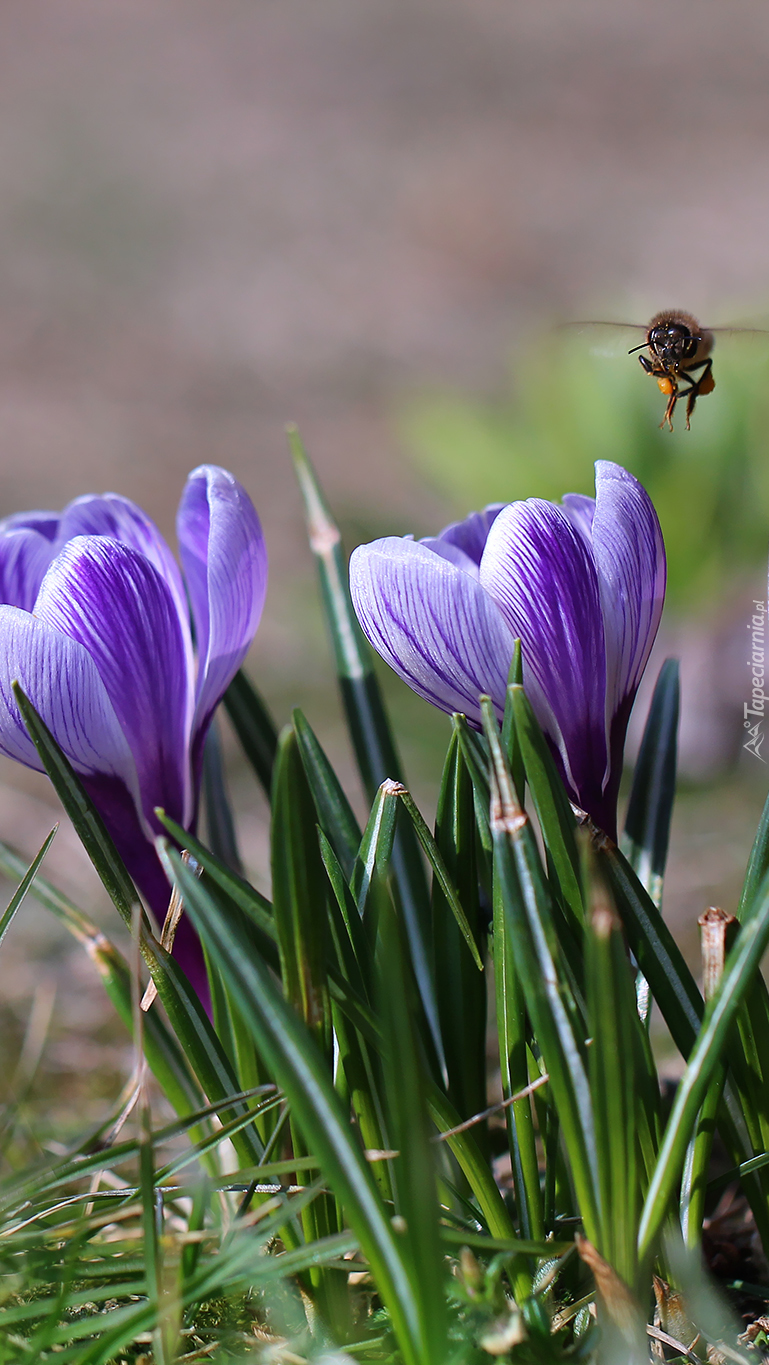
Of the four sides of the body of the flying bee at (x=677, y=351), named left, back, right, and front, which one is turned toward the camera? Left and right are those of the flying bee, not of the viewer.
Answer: front
